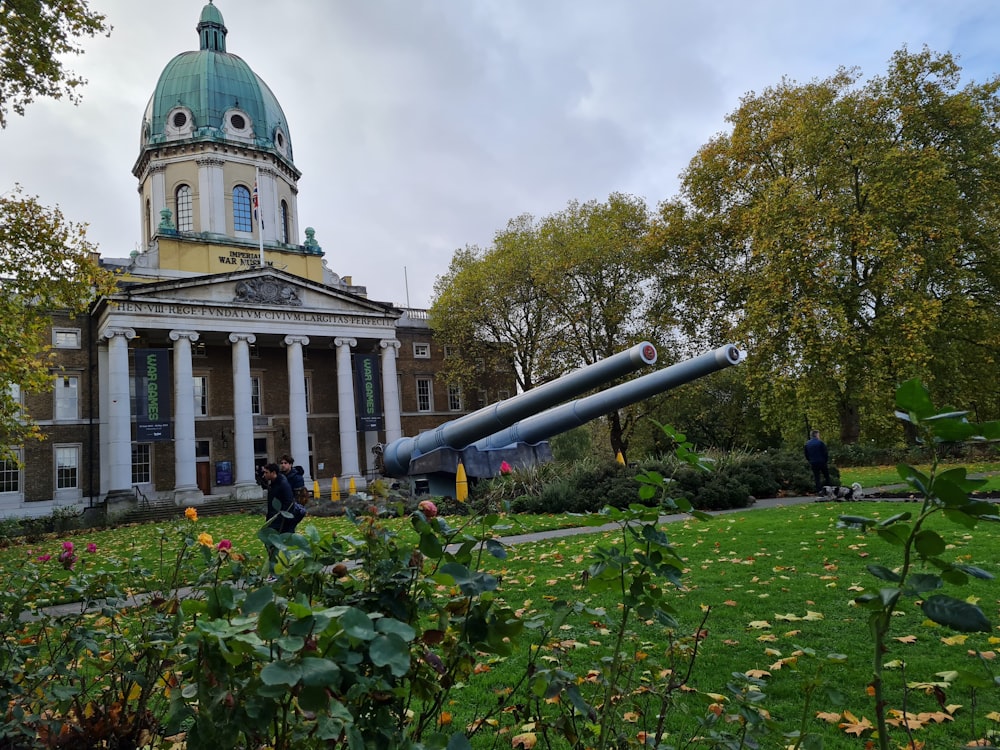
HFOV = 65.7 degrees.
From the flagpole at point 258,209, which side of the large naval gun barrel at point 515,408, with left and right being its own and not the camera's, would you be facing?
back

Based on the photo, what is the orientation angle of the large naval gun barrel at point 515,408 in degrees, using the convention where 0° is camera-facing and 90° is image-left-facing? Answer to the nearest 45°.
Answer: approximately 315°

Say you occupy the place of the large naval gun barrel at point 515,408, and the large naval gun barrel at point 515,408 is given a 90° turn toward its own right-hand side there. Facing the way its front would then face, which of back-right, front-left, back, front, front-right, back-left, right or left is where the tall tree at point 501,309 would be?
back-right

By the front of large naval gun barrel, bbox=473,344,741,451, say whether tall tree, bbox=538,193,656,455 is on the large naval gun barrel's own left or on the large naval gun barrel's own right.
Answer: on the large naval gun barrel's own left

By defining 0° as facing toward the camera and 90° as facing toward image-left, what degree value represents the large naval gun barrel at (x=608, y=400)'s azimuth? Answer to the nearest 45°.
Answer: approximately 315°

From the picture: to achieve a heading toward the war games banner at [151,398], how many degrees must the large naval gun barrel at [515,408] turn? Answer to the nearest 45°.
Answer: approximately 180°

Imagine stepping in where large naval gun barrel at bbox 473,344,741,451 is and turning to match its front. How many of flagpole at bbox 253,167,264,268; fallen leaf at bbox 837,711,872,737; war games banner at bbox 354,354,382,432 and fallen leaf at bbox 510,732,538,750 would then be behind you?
2
